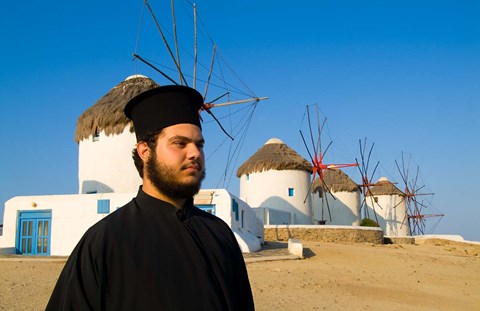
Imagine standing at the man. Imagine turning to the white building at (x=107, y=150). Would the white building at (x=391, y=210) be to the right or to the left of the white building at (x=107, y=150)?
right

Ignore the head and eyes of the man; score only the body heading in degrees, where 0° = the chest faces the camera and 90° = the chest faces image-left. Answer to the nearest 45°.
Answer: approximately 315°

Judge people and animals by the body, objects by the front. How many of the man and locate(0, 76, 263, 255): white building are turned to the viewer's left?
0

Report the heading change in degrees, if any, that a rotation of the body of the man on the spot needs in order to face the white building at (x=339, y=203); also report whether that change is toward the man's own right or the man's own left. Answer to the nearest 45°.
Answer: approximately 90° to the man's own left

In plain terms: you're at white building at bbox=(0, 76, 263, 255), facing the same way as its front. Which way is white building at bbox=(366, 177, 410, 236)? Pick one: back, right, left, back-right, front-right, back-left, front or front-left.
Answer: back-left

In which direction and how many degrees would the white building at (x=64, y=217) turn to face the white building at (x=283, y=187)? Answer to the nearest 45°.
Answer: approximately 135° to its left

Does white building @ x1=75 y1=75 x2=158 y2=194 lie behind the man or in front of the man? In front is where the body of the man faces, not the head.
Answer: behind

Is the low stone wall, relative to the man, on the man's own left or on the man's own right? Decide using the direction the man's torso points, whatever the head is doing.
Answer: on the man's own left

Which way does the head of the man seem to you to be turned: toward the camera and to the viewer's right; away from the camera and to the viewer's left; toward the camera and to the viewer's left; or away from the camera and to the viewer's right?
toward the camera and to the viewer's right

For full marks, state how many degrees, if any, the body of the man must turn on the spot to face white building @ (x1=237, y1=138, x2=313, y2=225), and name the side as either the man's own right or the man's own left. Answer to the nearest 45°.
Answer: approximately 135° to the man's own left

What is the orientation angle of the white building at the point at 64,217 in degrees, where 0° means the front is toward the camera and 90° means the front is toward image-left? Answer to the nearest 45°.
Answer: approximately 0°

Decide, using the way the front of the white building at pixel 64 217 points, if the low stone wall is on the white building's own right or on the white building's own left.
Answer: on the white building's own left
